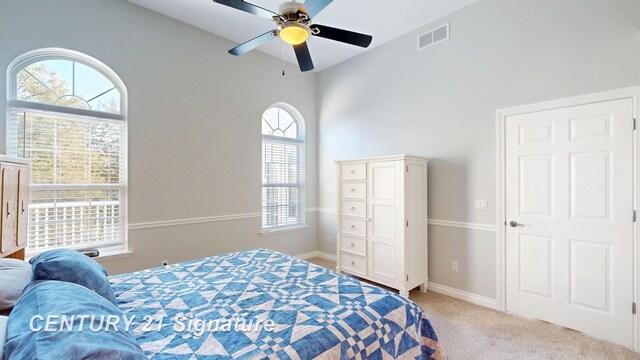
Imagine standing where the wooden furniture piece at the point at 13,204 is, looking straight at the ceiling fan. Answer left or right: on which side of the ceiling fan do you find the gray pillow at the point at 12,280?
right

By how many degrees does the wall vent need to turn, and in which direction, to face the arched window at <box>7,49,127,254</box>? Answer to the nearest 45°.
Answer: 0° — it already faces it

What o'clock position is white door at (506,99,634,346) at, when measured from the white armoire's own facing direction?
The white door is roughly at 8 o'clock from the white armoire.

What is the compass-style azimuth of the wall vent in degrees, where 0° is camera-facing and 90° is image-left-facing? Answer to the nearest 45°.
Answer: approximately 45°

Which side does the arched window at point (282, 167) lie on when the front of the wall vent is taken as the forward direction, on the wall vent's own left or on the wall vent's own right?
on the wall vent's own right

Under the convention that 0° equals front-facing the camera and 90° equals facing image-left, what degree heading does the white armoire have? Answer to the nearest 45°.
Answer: approximately 45°

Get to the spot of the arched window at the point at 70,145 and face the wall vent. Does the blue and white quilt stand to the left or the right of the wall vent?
right

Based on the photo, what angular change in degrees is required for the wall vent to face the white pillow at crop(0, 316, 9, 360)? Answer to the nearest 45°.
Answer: approximately 45° to its left
